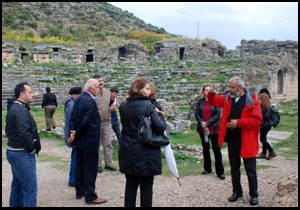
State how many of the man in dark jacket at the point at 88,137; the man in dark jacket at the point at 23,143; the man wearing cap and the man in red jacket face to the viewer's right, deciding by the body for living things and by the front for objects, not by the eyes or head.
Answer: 3

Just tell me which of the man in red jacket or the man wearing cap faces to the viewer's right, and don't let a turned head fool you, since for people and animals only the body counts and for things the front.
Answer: the man wearing cap

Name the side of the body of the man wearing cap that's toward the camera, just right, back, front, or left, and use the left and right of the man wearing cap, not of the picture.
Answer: right

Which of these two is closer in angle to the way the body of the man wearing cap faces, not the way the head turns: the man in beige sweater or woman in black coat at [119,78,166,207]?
the man in beige sweater

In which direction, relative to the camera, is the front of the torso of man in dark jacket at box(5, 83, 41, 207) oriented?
to the viewer's right

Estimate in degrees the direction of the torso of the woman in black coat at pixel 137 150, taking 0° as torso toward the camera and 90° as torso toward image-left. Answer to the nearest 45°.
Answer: approximately 225°

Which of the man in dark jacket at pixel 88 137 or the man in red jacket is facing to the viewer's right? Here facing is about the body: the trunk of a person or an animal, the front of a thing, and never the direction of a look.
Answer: the man in dark jacket

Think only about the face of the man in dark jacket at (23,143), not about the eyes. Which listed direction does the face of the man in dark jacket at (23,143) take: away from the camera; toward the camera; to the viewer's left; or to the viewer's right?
to the viewer's right

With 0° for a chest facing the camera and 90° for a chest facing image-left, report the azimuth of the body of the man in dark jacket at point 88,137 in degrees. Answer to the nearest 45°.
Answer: approximately 270°
